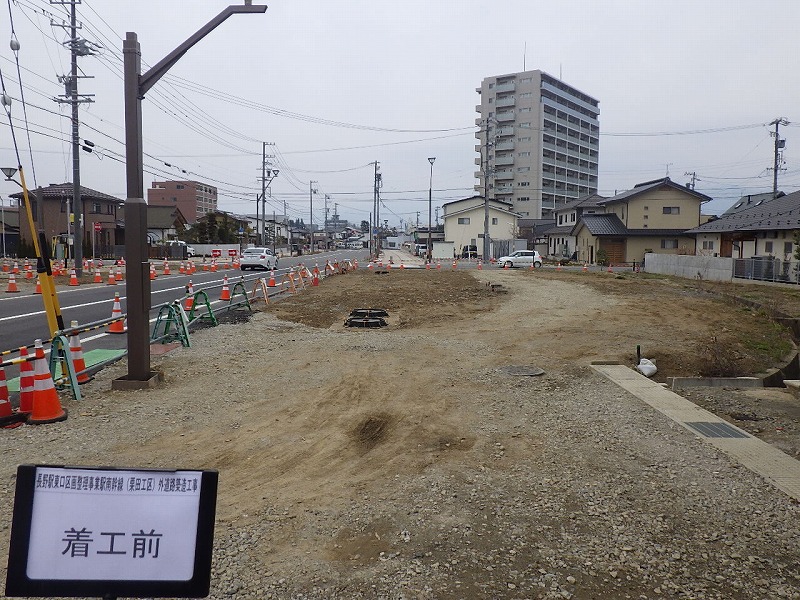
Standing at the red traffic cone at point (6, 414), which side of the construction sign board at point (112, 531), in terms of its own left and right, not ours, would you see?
back

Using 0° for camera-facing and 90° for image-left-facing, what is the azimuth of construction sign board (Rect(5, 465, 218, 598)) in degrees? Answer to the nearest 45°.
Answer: approximately 0°

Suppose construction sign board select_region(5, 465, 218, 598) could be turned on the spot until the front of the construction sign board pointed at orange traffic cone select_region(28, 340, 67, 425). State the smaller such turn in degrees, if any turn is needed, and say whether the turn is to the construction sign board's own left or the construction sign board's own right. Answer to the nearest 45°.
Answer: approximately 180°

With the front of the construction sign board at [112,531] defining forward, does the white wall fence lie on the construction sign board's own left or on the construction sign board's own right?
on the construction sign board's own left

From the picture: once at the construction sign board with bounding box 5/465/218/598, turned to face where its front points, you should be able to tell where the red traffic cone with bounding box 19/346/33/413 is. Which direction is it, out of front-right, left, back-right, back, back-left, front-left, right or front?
back

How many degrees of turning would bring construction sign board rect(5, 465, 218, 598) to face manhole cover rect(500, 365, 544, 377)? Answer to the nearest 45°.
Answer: approximately 135° to its left

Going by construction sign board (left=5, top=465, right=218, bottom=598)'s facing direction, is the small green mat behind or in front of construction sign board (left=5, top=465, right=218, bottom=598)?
behind

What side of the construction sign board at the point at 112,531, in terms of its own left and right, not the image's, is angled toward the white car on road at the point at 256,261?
back

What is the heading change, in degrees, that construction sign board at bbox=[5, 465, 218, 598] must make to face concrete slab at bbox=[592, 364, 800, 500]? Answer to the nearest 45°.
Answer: approximately 90° to its left

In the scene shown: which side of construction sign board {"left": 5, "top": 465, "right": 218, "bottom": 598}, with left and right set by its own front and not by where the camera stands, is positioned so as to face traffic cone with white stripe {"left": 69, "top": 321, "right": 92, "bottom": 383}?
back
